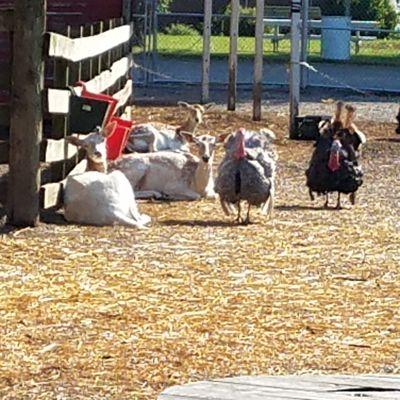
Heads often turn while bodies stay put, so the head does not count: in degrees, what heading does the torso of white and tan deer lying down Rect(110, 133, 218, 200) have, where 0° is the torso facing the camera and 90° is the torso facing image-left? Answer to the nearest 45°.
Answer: approximately 270°

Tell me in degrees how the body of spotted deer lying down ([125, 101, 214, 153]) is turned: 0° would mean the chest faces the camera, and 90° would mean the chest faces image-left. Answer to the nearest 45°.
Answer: approximately 270°

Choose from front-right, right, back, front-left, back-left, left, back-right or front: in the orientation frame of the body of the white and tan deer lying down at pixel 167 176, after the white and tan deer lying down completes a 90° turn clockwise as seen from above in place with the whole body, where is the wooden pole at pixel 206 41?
back

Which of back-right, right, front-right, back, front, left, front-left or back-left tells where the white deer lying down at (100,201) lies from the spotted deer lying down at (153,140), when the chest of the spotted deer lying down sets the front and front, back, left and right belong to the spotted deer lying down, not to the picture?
right

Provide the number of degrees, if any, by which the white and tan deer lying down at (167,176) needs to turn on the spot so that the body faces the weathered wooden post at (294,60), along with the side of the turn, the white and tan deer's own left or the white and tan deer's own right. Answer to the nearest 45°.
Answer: approximately 90° to the white and tan deer's own left

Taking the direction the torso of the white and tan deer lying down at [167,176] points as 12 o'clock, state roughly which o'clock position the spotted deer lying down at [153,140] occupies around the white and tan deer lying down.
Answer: The spotted deer lying down is roughly at 9 o'clock from the white and tan deer lying down.

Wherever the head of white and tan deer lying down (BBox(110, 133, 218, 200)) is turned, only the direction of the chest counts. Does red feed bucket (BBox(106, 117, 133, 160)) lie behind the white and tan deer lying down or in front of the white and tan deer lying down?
behind

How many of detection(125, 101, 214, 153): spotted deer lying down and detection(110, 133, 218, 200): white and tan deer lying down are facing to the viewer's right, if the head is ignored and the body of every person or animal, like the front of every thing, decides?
2

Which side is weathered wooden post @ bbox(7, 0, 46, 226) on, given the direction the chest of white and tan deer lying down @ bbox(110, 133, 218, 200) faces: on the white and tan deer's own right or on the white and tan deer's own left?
on the white and tan deer's own right

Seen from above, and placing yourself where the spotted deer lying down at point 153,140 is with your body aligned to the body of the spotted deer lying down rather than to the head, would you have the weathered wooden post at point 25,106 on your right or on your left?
on your right
